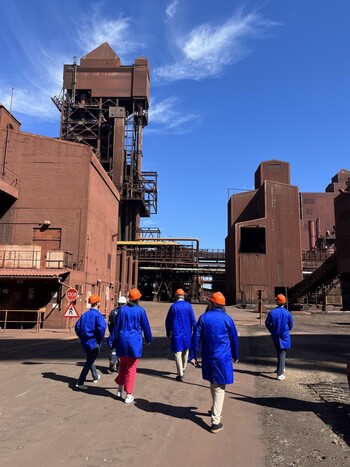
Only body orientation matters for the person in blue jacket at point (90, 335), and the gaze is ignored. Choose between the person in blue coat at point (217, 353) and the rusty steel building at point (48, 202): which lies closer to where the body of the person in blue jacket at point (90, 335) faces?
the rusty steel building

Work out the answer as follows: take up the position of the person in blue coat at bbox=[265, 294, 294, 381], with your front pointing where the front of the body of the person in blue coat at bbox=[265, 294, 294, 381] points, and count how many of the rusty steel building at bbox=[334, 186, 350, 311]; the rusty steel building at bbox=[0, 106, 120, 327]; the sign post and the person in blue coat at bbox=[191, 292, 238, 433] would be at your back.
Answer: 1

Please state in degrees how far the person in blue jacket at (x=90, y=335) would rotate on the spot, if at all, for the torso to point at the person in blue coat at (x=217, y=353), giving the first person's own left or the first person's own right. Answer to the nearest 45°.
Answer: approximately 90° to the first person's own right

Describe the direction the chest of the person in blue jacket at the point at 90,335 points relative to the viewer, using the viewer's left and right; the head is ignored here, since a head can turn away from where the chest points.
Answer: facing away from the viewer and to the right of the viewer

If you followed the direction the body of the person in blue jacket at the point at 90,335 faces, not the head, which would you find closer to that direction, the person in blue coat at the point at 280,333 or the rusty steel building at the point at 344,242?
the rusty steel building

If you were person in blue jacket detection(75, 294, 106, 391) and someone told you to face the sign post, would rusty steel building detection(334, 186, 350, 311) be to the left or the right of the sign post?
right

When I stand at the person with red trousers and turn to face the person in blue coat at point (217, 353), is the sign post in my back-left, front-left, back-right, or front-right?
back-left

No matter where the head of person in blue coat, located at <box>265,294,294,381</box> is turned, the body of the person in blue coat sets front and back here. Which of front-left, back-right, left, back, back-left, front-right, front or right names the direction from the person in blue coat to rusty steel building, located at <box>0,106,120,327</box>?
front-left

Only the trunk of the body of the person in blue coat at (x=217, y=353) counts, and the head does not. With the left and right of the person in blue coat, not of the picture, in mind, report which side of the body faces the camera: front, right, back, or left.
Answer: back

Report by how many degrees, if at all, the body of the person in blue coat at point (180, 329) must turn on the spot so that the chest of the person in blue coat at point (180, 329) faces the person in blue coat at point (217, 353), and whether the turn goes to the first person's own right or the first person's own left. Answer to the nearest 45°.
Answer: approximately 180°

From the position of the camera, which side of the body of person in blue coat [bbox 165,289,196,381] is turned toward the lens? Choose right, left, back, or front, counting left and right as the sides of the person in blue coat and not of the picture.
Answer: back

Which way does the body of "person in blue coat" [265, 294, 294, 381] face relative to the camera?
away from the camera

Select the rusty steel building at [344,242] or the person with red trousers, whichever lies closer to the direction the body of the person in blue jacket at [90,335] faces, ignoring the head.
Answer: the rusty steel building

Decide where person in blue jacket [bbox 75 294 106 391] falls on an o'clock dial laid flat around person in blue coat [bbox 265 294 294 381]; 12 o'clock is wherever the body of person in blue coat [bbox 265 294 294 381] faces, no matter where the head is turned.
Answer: person in blue jacket [bbox 75 294 106 391] is roughly at 8 o'clock from person in blue coat [bbox 265 294 294 381].
